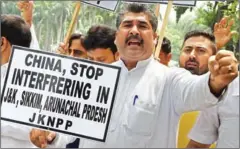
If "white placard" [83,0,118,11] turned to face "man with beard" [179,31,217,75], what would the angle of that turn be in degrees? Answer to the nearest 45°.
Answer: approximately 90° to its left

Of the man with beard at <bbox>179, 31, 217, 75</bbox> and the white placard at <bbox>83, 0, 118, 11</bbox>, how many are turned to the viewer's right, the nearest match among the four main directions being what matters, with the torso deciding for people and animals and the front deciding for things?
0

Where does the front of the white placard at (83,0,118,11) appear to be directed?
toward the camera

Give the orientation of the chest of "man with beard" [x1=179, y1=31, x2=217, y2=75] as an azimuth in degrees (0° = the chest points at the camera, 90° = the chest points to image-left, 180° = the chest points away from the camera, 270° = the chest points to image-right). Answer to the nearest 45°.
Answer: approximately 45°

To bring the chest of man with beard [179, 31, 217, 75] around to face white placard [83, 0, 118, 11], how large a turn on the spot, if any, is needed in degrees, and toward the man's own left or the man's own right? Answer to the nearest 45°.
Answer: approximately 45° to the man's own right
